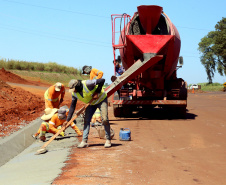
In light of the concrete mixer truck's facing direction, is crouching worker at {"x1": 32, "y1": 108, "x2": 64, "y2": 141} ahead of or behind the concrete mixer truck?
behind

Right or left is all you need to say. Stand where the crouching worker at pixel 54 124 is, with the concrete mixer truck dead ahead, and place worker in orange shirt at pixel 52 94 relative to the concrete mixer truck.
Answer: left

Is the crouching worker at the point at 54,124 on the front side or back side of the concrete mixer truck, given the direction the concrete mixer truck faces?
on the back side

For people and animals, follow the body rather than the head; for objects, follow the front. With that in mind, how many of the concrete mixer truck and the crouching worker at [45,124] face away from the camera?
1

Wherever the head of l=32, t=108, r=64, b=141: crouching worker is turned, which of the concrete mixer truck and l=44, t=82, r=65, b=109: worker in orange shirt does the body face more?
the concrete mixer truck

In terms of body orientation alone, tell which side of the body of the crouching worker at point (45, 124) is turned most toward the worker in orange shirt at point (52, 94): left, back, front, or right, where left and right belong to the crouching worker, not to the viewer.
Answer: left

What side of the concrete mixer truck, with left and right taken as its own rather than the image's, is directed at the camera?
back

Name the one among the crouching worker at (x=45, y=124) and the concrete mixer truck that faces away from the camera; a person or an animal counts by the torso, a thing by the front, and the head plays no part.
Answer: the concrete mixer truck

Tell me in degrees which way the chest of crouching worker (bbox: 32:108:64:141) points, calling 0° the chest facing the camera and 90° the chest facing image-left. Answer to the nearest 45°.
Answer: approximately 270°

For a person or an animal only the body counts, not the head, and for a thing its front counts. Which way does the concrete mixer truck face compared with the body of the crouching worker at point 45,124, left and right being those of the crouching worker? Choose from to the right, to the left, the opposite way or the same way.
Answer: to the left

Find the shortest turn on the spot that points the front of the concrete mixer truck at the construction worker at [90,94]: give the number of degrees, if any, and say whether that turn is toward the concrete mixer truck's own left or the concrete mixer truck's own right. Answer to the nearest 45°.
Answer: approximately 180°
